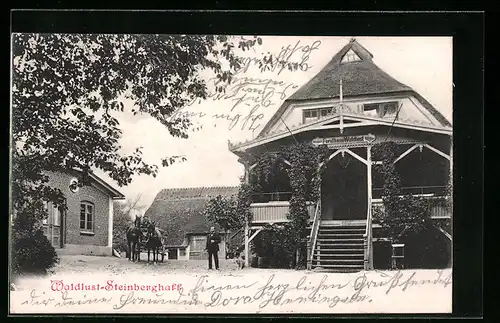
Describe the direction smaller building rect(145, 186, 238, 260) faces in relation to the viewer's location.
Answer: facing the viewer

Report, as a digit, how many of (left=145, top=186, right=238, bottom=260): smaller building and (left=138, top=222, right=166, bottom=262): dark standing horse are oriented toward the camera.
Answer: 2

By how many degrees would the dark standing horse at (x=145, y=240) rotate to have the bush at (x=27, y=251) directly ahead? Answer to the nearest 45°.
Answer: approximately 90° to its right

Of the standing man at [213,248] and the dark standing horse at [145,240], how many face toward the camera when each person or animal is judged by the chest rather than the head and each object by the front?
2

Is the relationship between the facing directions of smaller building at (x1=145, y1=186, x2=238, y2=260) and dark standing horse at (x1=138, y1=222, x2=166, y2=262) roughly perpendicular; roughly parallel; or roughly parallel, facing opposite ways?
roughly parallel

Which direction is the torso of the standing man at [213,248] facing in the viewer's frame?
toward the camera

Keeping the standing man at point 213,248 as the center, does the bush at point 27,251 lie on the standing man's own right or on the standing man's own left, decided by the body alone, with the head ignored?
on the standing man's own right
